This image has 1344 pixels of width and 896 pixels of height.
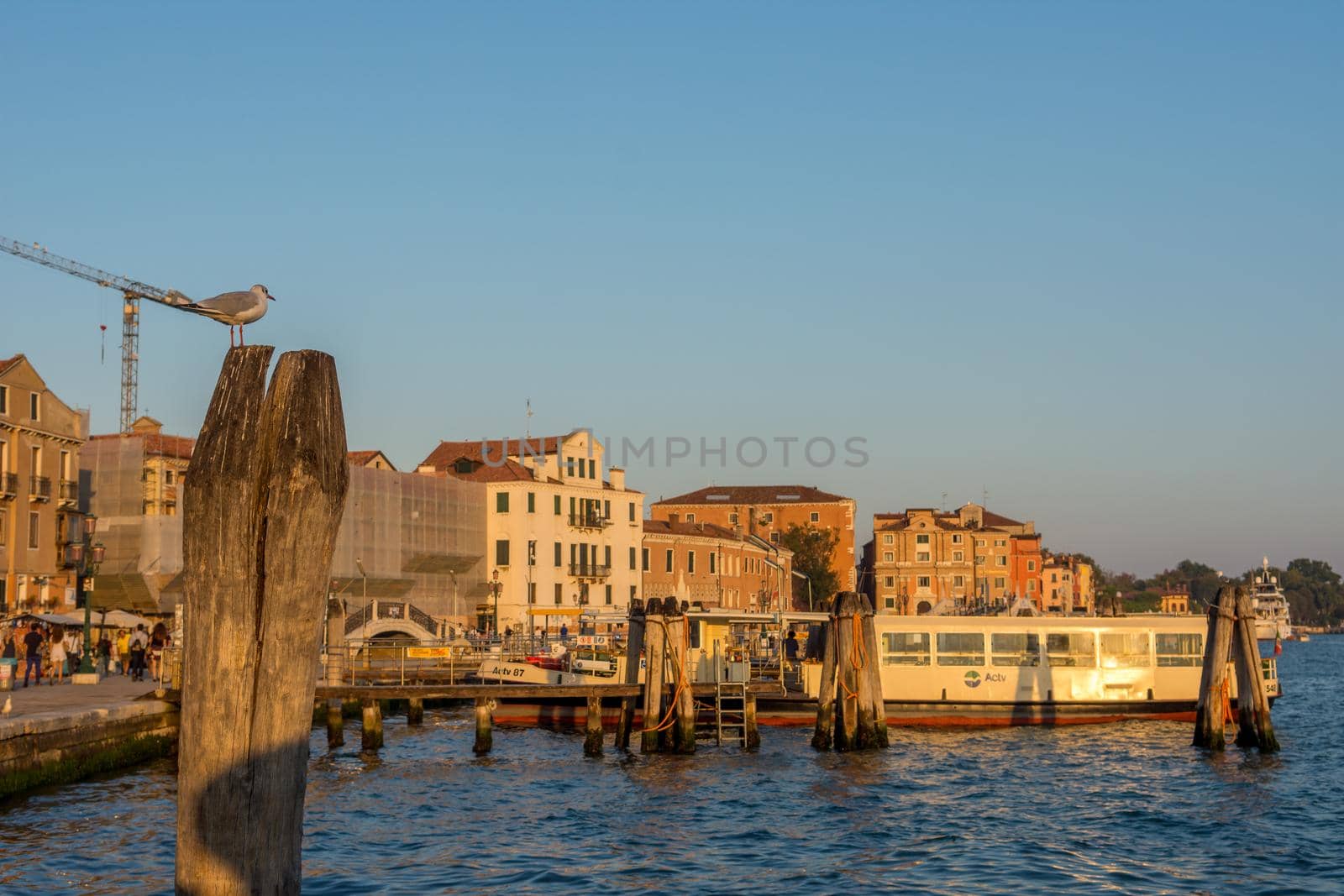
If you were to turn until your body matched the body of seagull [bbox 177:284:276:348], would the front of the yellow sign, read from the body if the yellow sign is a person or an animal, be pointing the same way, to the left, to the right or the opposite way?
to the right

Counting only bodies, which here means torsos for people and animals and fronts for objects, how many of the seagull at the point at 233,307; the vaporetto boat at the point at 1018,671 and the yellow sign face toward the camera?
1

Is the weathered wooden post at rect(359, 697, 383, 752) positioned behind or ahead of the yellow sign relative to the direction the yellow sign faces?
ahead

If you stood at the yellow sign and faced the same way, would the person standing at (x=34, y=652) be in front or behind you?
in front

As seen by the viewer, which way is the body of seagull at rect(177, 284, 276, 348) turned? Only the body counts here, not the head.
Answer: to the viewer's right

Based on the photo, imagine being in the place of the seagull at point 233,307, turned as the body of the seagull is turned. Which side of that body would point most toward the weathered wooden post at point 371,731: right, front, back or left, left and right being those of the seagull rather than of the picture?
left

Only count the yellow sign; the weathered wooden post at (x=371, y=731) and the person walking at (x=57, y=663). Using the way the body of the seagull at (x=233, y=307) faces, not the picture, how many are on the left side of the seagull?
3

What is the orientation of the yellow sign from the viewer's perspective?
toward the camera

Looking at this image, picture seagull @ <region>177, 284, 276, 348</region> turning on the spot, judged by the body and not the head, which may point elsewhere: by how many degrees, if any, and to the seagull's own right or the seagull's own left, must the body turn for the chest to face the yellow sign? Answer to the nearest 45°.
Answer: approximately 90° to the seagull's own left
